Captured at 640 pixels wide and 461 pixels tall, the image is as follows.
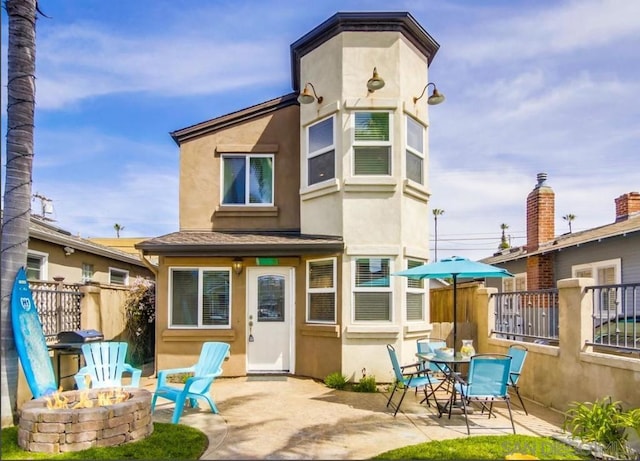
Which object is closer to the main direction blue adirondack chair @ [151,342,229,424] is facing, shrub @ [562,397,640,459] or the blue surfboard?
the blue surfboard

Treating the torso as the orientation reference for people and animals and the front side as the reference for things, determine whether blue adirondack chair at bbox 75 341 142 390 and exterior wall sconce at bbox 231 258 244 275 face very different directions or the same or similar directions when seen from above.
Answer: same or similar directions

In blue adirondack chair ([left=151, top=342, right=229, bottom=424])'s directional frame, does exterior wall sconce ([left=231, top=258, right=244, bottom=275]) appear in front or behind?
behind

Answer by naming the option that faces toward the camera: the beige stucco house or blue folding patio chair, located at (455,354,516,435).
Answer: the beige stucco house

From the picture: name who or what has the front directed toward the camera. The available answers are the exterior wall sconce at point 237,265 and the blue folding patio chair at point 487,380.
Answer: the exterior wall sconce

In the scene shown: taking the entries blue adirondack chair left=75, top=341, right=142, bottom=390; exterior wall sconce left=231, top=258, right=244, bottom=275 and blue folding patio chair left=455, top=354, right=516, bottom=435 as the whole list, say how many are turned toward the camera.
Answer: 2

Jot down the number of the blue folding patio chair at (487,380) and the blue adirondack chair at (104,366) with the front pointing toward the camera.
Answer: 1

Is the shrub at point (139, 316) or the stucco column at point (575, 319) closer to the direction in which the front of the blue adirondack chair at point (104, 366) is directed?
the stucco column

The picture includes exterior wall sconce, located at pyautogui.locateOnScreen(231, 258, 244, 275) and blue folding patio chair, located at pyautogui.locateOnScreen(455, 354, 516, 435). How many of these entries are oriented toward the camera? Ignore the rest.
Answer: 1

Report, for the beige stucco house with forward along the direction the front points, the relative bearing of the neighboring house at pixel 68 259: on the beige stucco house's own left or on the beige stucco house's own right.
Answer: on the beige stucco house's own right

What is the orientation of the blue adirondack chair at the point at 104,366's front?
toward the camera

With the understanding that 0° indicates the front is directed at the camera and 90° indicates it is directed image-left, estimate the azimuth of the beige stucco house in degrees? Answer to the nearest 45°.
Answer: approximately 0°

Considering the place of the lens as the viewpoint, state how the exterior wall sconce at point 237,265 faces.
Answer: facing the viewer

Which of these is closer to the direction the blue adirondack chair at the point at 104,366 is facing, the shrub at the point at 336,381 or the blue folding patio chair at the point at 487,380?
the blue folding patio chair

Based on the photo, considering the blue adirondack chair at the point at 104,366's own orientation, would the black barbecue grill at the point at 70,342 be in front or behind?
behind
